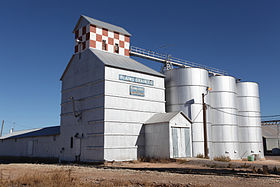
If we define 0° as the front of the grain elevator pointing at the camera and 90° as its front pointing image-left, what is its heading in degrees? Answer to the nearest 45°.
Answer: approximately 315°

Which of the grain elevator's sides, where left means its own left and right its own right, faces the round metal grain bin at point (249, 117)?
left
